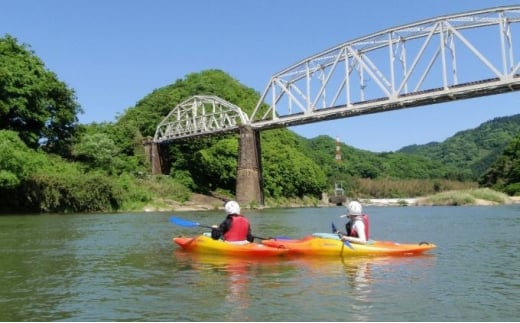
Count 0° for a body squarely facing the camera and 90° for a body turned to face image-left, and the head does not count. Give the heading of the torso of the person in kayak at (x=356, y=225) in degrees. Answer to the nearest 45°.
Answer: approximately 90°

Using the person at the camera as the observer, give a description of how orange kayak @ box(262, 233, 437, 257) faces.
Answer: facing to the left of the viewer

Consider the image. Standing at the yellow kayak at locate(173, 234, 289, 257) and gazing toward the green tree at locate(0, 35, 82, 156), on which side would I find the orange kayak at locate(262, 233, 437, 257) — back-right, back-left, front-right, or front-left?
back-right

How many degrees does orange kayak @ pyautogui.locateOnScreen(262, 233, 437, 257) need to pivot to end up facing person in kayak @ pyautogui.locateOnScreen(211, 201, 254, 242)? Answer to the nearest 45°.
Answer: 0° — it already faces them

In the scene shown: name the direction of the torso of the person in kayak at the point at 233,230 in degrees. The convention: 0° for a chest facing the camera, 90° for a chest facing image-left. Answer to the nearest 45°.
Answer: approximately 135°

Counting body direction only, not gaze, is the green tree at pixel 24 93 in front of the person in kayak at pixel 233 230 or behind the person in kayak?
in front

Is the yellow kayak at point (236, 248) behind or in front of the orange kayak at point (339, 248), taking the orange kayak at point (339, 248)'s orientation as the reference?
in front
